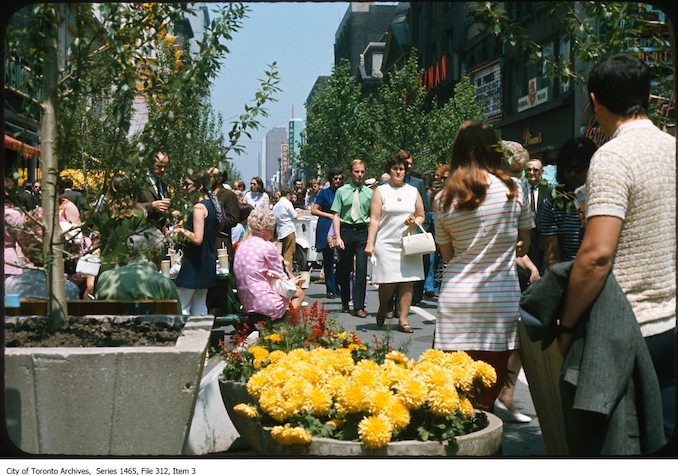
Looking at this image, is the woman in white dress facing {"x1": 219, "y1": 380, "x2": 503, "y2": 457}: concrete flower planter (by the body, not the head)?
yes

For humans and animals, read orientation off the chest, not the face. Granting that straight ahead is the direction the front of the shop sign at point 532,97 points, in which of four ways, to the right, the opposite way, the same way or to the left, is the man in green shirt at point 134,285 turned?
to the right

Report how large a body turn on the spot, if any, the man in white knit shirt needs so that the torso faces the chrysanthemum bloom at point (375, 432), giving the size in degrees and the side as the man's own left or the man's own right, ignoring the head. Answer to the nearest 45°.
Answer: approximately 45° to the man's own left

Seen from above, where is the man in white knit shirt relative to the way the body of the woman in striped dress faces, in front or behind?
behind

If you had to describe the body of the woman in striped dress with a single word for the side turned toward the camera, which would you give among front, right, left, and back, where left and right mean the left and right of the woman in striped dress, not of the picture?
back

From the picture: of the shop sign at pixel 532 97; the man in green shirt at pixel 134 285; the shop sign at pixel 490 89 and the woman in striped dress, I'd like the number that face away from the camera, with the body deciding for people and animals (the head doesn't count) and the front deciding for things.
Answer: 2

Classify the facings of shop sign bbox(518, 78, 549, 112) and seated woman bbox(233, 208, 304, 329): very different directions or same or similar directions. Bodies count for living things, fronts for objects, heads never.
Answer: very different directions

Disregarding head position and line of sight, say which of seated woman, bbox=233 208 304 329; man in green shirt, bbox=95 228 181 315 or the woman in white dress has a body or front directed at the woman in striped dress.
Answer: the woman in white dress

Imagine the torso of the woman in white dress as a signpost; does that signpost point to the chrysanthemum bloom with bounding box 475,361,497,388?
yes

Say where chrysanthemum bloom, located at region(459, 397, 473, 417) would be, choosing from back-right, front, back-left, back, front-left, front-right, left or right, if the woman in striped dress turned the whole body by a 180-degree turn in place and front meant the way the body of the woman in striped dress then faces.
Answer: front

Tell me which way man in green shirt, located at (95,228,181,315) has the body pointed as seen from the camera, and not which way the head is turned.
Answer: away from the camera

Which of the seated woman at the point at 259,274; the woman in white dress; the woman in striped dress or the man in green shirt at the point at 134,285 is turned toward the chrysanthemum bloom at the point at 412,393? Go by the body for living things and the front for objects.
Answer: the woman in white dress

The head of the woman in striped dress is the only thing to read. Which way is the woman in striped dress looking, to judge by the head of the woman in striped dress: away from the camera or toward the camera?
away from the camera
